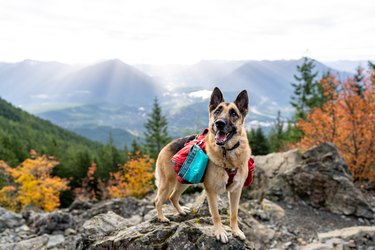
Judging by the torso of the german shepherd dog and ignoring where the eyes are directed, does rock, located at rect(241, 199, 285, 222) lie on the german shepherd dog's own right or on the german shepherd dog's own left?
on the german shepherd dog's own left

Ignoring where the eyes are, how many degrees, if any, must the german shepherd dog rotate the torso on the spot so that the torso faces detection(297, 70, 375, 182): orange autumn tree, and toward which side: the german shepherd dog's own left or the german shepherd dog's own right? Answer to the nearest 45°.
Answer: approximately 90° to the german shepherd dog's own left

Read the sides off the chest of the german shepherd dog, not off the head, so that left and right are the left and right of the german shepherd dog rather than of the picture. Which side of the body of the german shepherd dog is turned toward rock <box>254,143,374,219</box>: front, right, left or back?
left

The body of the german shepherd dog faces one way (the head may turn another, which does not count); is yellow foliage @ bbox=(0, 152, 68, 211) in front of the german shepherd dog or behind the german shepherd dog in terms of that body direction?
behind

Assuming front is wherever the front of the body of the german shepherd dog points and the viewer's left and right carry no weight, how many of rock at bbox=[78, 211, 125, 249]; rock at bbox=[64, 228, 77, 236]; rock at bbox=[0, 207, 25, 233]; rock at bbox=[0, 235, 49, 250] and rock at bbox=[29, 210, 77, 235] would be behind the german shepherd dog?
5

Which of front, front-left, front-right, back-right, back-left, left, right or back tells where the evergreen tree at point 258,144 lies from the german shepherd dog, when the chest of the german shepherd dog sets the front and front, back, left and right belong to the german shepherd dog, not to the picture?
back-left

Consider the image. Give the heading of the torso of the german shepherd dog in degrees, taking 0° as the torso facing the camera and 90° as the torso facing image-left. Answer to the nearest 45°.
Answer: approximately 315°
